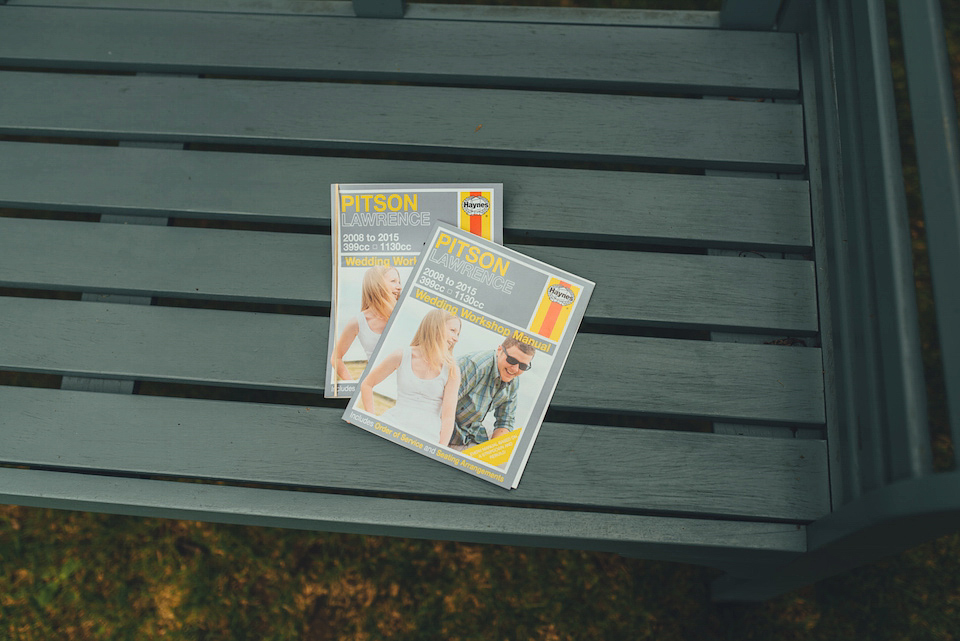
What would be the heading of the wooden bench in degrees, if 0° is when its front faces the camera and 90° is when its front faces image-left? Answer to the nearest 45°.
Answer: approximately 0°
